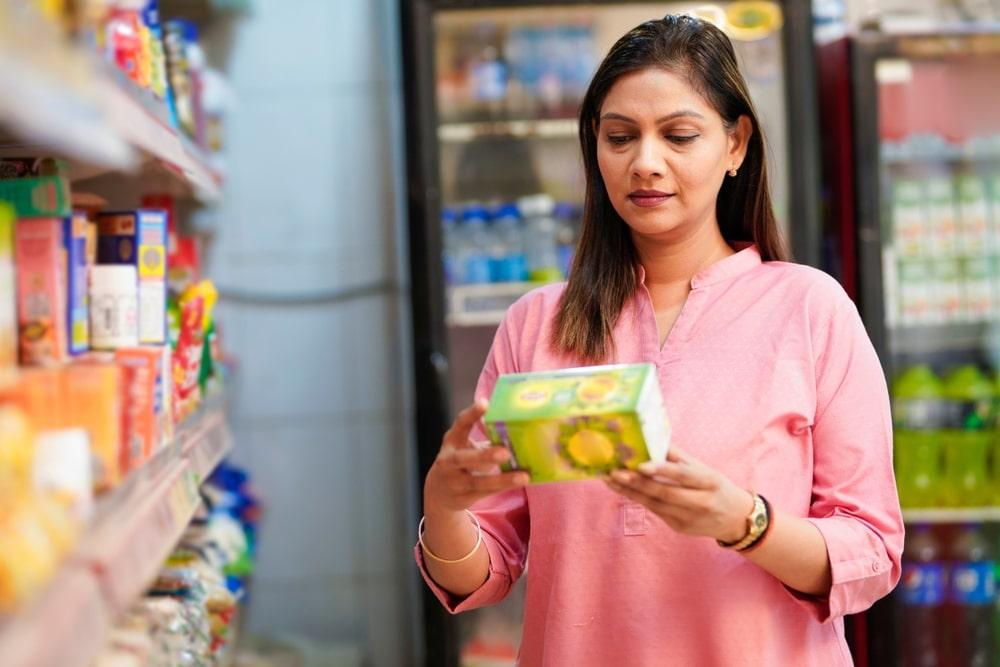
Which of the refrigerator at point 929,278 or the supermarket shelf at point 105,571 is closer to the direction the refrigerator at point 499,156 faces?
the supermarket shelf

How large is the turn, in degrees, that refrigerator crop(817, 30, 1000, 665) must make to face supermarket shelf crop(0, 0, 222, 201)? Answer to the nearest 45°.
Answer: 0° — it already faces it

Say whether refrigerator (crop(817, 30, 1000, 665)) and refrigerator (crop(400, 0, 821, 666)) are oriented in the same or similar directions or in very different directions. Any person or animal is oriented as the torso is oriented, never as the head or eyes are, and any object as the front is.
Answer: same or similar directions

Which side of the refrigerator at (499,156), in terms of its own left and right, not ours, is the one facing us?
front

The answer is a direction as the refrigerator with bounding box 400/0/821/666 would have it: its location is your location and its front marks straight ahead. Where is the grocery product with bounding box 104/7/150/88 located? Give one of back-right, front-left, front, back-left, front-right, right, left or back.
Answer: front

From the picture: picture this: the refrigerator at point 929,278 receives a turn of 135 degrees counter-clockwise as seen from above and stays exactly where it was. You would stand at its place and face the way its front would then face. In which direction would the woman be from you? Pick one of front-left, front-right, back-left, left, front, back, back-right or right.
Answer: back-right

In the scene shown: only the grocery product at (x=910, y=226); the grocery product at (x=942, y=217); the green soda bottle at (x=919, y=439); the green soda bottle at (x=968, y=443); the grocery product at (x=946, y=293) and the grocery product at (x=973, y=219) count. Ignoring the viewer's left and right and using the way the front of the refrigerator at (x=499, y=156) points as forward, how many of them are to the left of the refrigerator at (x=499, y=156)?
6

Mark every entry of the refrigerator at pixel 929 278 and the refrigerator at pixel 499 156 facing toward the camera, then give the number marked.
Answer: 2

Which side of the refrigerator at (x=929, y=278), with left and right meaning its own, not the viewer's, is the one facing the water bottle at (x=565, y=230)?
right

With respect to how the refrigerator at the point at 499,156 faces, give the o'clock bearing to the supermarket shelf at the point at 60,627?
The supermarket shelf is roughly at 12 o'clock from the refrigerator.

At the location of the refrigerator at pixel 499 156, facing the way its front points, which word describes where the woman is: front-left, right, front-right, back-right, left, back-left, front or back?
front

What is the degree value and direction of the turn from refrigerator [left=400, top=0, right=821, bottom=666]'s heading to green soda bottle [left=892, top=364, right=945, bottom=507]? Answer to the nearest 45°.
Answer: approximately 90° to its left

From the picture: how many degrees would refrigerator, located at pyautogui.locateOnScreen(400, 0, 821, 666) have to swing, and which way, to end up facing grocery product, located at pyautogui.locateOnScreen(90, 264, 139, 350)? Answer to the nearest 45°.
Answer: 0° — it already faces it

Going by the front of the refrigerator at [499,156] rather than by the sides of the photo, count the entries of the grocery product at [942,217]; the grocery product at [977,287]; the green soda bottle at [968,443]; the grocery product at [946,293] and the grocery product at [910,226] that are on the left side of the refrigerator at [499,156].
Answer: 5

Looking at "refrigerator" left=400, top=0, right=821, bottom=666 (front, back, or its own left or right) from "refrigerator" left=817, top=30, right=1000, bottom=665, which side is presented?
left

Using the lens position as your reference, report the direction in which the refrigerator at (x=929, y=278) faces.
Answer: facing the viewer
